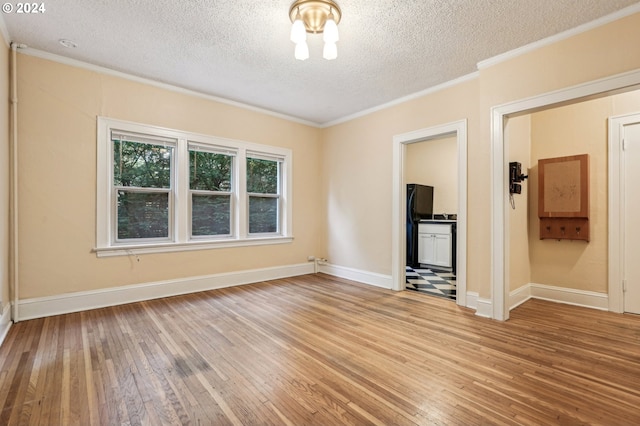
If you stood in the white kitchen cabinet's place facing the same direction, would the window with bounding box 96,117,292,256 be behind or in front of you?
in front

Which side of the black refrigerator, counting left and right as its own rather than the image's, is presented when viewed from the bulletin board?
left

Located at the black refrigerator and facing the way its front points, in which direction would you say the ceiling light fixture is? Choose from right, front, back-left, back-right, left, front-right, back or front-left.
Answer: front-left

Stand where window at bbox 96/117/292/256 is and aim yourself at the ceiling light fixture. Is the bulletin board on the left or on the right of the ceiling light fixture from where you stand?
left

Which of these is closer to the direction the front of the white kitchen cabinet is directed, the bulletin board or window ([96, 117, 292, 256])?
the window

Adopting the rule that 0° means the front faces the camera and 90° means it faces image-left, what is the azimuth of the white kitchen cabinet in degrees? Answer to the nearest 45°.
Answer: approximately 45°

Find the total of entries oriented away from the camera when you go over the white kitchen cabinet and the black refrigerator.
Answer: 0
